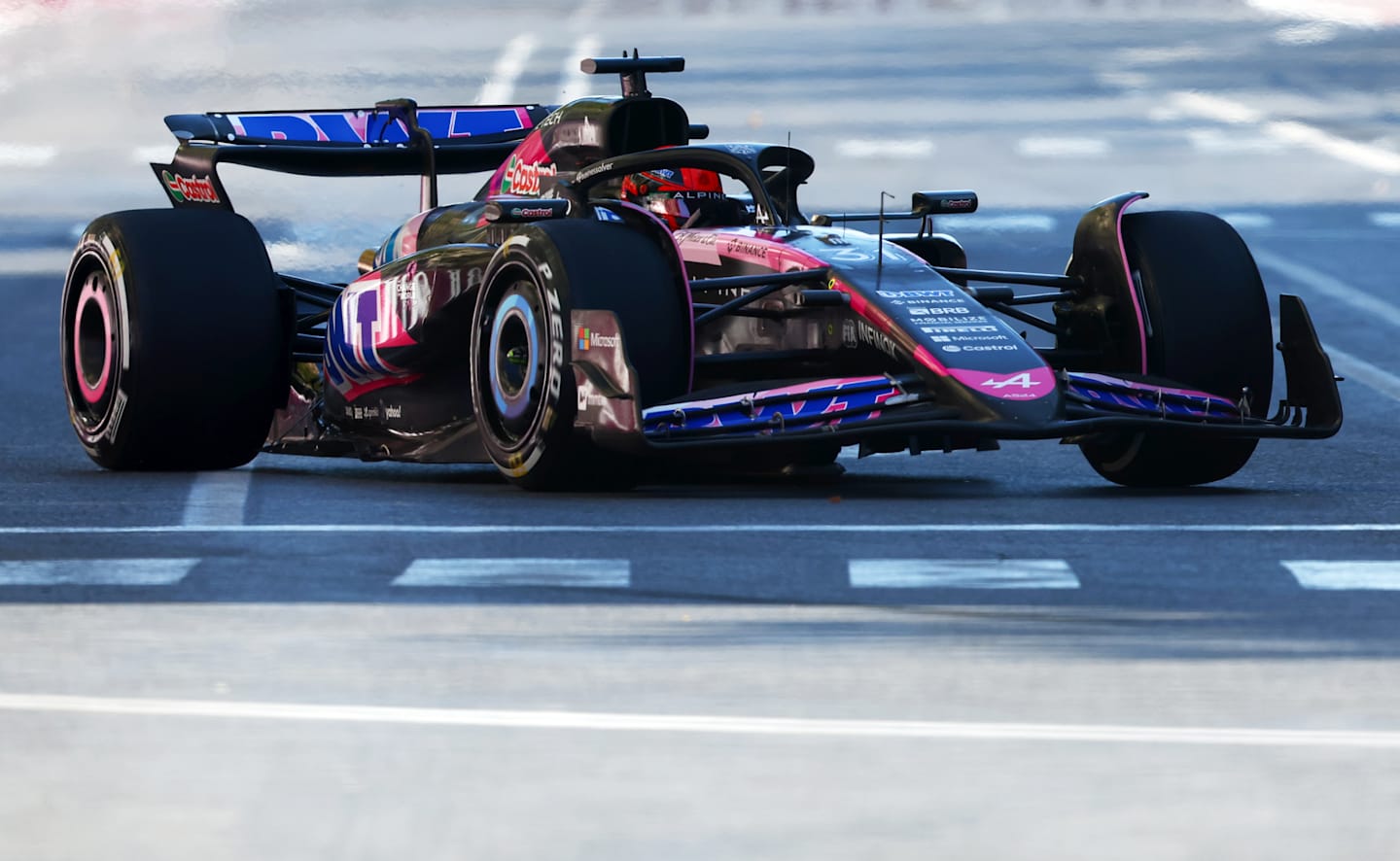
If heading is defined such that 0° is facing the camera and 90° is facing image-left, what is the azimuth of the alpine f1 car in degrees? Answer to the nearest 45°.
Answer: approximately 315°
